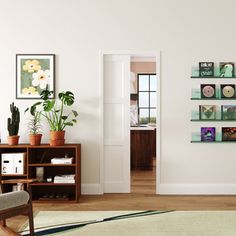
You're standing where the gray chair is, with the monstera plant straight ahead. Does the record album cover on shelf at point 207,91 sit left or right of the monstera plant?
right

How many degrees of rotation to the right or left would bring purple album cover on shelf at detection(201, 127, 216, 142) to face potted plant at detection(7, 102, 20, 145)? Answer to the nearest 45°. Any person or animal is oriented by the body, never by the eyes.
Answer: approximately 45° to its right

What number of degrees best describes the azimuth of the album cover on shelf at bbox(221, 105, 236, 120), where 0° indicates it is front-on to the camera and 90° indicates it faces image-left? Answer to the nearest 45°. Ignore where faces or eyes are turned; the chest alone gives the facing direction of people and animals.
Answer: approximately 0°

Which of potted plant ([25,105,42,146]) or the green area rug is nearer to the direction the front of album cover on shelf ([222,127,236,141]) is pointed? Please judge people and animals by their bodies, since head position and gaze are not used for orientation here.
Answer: the green area rug

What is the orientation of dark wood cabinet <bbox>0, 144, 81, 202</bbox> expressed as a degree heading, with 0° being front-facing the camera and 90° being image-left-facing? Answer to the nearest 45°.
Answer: approximately 0°
